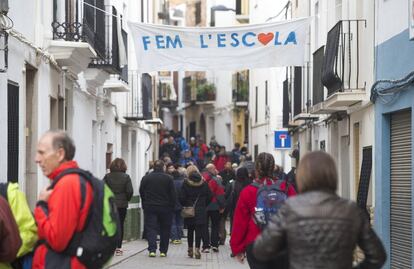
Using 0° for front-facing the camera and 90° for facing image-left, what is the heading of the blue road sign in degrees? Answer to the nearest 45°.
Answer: approximately 0°

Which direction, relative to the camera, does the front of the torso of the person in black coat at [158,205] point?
away from the camera

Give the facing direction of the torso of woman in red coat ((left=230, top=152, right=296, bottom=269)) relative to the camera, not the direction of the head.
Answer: away from the camera

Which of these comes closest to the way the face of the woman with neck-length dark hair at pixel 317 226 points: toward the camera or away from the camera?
away from the camera

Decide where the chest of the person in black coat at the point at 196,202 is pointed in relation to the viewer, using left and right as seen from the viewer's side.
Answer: facing away from the viewer

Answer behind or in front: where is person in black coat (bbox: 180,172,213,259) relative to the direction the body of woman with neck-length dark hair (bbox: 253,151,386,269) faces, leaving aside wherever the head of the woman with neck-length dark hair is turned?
in front

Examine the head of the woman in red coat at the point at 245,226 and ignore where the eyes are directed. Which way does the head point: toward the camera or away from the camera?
away from the camera

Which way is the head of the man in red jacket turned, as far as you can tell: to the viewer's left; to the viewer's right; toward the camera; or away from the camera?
to the viewer's left

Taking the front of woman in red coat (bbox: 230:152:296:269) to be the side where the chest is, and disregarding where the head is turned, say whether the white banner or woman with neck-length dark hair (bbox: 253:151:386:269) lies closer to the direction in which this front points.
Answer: the white banner

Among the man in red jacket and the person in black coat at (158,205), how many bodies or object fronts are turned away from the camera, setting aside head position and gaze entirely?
1

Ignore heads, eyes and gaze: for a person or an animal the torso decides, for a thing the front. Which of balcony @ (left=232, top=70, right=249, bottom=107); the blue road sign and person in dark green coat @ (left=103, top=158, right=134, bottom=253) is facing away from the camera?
the person in dark green coat

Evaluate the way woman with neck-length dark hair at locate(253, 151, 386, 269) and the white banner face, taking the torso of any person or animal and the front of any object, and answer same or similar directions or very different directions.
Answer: very different directions

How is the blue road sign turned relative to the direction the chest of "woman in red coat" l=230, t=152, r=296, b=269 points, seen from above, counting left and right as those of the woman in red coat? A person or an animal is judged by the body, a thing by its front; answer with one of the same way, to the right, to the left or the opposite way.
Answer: the opposite way

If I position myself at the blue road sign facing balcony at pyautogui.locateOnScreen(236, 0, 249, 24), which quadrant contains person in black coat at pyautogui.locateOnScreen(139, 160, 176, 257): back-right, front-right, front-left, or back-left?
back-left
